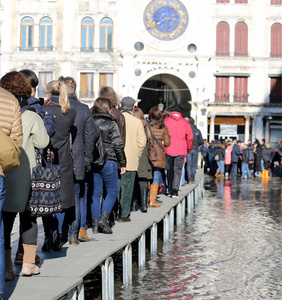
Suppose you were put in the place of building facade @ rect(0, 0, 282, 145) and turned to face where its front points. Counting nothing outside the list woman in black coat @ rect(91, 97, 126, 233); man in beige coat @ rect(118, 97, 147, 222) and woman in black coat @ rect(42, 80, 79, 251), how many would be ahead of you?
3

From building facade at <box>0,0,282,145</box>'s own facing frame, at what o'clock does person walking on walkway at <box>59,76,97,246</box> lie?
The person walking on walkway is roughly at 12 o'clock from the building facade.

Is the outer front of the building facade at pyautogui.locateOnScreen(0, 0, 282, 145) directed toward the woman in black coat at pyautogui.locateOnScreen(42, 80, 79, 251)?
yes

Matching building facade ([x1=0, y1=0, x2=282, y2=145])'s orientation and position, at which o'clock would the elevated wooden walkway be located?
The elevated wooden walkway is roughly at 12 o'clock from the building facade.

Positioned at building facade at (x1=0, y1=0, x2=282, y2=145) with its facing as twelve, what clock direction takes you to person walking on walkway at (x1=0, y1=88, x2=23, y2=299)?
The person walking on walkway is roughly at 12 o'clock from the building facade.

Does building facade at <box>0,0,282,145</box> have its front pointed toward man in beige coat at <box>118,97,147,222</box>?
yes

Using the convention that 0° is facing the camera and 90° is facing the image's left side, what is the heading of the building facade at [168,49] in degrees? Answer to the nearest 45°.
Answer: approximately 0°
